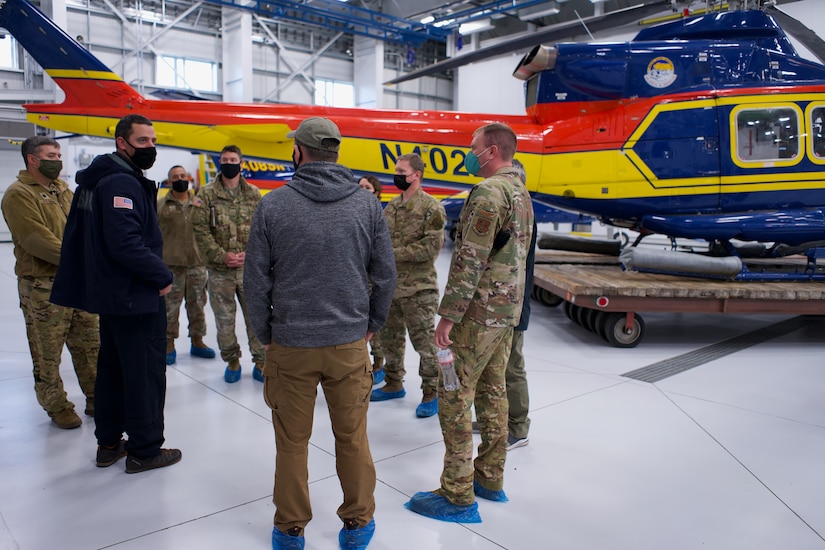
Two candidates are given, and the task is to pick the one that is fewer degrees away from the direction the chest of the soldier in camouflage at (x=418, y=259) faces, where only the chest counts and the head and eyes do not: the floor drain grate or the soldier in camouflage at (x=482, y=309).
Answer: the soldier in camouflage

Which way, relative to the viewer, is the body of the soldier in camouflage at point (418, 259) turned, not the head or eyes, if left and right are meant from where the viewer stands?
facing the viewer and to the left of the viewer

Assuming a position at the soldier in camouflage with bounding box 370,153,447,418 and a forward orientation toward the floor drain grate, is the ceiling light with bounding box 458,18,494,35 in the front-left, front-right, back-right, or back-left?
front-left

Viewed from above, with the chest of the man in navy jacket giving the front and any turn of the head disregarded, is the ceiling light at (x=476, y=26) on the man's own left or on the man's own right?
on the man's own left

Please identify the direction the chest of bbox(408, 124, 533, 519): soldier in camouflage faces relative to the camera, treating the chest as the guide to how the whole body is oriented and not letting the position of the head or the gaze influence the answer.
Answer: to the viewer's left

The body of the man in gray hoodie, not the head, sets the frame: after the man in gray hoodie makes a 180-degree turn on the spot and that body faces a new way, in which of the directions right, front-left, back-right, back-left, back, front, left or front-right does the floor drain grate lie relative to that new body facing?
back-left

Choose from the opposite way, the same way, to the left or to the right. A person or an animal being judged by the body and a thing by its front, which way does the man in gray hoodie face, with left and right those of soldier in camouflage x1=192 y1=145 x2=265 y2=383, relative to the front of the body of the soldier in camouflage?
the opposite way

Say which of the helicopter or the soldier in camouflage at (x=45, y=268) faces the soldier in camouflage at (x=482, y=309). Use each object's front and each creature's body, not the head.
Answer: the soldier in camouflage at (x=45, y=268)

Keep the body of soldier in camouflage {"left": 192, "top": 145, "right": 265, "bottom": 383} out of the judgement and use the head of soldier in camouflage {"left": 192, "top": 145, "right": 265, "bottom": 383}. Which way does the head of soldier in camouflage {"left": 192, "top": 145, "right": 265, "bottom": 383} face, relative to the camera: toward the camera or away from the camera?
toward the camera

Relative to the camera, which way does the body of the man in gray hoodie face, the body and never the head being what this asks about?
away from the camera

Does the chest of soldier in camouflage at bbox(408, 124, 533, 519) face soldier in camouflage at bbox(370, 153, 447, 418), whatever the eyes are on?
no

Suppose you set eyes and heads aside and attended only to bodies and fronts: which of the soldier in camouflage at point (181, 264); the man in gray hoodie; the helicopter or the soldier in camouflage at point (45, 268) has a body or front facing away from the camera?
the man in gray hoodie

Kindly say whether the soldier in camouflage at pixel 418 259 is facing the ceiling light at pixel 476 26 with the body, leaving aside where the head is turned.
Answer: no

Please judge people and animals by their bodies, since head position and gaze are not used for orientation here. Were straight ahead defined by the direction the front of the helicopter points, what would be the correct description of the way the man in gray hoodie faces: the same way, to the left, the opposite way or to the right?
to the left

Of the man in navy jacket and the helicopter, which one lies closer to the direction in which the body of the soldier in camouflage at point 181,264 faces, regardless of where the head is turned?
the man in navy jacket

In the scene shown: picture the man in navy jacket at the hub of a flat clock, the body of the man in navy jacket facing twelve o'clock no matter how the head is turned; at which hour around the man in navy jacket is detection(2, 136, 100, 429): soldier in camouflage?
The soldier in camouflage is roughly at 8 o'clock from the man in navy jacket.

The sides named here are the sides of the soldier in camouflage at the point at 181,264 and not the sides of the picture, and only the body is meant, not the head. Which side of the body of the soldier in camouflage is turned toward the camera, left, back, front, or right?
front

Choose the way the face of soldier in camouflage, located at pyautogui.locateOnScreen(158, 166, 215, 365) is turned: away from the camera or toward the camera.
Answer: toward the camera

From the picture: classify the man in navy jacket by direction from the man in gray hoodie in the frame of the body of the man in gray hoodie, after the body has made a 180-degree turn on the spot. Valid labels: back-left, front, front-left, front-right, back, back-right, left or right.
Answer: back-right

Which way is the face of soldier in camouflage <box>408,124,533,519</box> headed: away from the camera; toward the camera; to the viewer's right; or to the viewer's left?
to the viewer's left

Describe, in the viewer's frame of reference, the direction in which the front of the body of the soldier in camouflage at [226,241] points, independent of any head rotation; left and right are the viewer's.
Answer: facing the viewer
